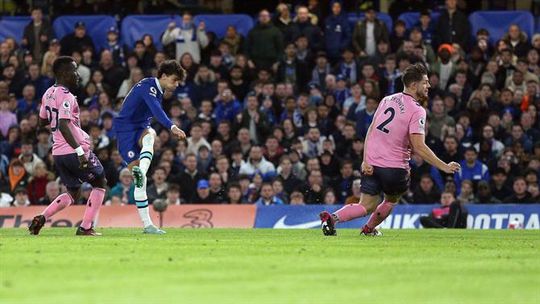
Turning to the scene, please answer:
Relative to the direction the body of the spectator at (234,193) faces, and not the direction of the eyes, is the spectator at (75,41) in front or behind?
behind

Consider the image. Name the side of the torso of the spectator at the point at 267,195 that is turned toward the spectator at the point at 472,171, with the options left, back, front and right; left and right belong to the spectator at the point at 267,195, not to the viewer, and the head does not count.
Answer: left

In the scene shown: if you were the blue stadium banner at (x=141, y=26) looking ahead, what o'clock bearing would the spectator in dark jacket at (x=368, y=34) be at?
The spectator in dark jacket is roughly at 10 o'clock from the blue stadium banner.

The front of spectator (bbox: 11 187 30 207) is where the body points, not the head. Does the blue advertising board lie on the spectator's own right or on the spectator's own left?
on the spectator's own left

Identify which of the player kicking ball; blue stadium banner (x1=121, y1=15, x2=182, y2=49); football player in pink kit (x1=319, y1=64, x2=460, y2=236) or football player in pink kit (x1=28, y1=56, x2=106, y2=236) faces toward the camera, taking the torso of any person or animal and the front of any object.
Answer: the blue stadium banner

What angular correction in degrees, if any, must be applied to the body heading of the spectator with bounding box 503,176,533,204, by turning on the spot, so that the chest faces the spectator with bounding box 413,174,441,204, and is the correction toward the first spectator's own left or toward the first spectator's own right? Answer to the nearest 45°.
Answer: approximately 90° to the first spectator's own right

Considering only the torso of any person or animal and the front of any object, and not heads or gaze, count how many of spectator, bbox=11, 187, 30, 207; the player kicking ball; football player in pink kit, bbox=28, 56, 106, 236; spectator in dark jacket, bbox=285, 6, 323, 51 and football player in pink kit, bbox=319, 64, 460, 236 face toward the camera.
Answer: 2

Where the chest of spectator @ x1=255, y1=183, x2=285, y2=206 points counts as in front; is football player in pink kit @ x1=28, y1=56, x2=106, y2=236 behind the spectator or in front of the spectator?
in front
